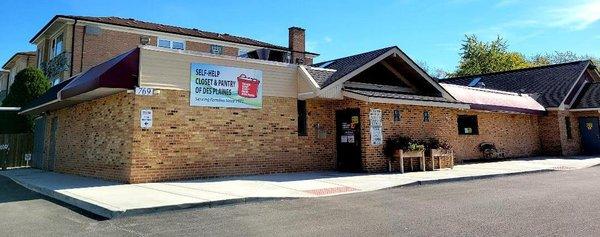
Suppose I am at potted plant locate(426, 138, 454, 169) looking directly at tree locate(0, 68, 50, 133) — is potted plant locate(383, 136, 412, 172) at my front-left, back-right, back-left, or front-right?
front-left

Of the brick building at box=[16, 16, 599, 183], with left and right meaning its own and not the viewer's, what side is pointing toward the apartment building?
back

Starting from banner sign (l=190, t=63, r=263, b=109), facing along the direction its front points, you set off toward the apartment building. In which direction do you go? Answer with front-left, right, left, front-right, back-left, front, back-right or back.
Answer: back

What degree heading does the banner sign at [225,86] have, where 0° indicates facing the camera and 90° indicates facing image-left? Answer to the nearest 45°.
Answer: approximately 315°

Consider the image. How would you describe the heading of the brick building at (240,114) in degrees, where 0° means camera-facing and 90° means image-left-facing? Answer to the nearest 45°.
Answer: approximately 315°

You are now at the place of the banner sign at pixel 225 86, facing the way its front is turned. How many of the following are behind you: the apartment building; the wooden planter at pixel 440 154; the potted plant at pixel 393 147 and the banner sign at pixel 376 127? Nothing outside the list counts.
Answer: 1

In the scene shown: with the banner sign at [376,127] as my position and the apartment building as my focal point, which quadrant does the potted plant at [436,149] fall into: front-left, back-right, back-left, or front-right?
back-right

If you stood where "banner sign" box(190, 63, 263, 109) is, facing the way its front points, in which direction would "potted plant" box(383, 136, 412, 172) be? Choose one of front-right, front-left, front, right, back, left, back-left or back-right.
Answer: front-left

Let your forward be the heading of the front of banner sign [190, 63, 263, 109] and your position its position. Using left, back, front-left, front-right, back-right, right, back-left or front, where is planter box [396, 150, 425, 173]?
front-left
